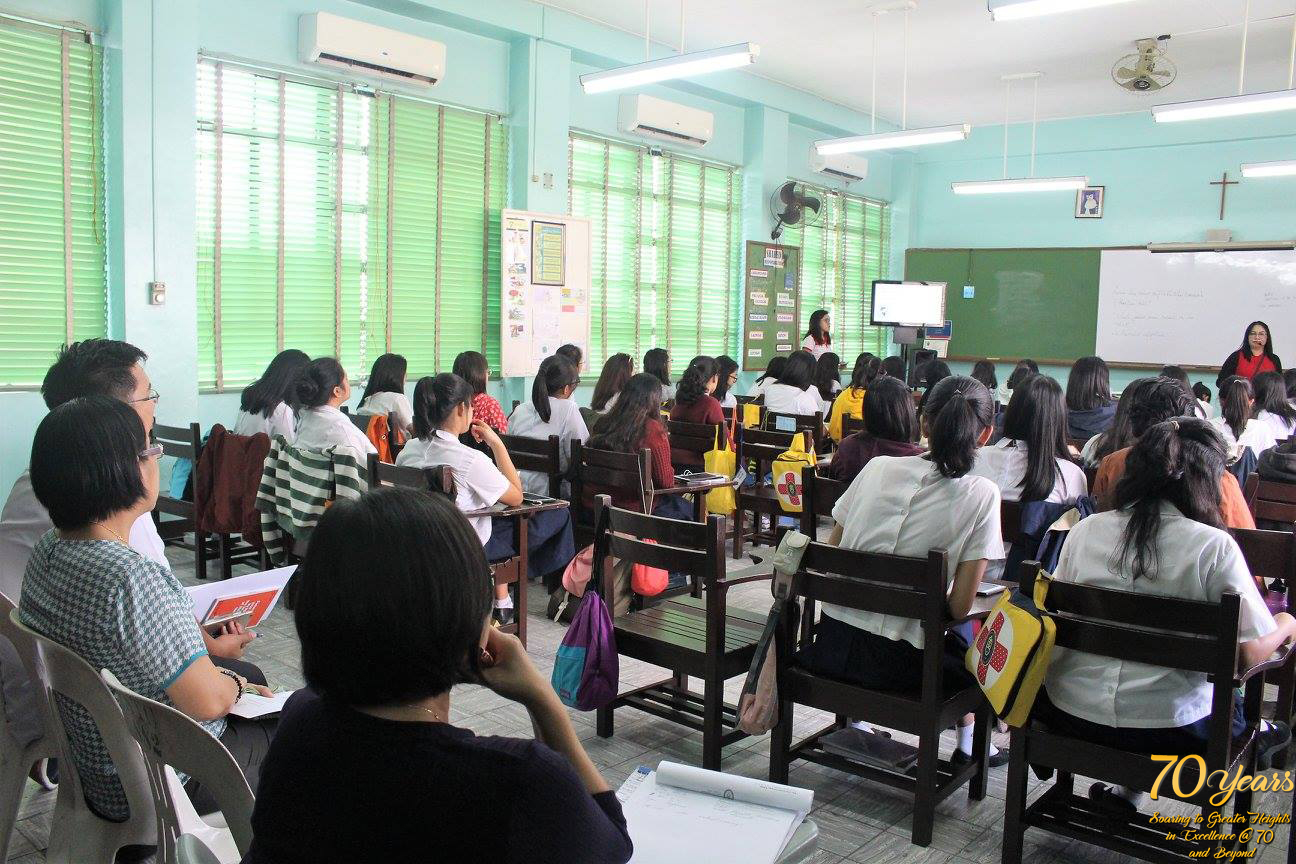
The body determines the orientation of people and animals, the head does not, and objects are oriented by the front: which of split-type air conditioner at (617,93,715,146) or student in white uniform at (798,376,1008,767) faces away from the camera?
the student in white uniform

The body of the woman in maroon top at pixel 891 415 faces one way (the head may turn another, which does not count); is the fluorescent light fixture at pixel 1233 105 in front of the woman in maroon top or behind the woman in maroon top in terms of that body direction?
in front

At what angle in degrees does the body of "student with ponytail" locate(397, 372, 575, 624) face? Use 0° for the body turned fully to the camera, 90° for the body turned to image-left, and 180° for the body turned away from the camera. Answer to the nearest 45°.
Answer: approximately 225°

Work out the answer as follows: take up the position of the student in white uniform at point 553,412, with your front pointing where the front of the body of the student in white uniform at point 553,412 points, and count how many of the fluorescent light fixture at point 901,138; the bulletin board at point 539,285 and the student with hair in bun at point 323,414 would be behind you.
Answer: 1

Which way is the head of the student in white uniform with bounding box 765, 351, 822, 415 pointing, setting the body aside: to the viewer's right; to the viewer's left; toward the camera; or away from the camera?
away from the camera

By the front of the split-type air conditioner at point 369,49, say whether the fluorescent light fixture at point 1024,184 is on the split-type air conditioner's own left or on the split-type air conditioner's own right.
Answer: on the split-type air conditioner's own left

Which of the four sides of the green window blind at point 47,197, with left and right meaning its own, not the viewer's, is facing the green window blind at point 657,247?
left

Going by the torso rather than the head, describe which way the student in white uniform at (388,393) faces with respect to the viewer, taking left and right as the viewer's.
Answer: facing away from the viewer and to the right of the viewer

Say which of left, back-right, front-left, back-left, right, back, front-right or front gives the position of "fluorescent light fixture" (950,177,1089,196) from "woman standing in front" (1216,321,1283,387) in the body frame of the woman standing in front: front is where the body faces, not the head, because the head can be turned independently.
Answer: right

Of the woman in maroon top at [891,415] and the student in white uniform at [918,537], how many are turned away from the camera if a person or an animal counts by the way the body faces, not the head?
2

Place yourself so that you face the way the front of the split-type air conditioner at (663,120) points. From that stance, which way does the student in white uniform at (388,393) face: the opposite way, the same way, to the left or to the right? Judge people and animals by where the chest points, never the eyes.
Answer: to the left

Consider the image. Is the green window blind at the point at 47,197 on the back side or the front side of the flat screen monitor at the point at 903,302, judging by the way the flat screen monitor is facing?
on the front side

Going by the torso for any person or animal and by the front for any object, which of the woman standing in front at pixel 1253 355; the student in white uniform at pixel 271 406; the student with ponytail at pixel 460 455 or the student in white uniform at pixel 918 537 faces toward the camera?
the woman standing in front

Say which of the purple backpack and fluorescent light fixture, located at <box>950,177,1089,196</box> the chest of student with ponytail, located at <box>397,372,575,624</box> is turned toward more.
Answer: the fluorescent light fixture

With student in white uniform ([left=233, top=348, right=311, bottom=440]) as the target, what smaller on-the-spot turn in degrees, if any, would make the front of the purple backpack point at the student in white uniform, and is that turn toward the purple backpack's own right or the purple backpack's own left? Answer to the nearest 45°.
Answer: approximately 90° to the purple backpack's own right

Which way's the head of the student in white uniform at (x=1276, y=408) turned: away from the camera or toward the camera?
away from the camera
